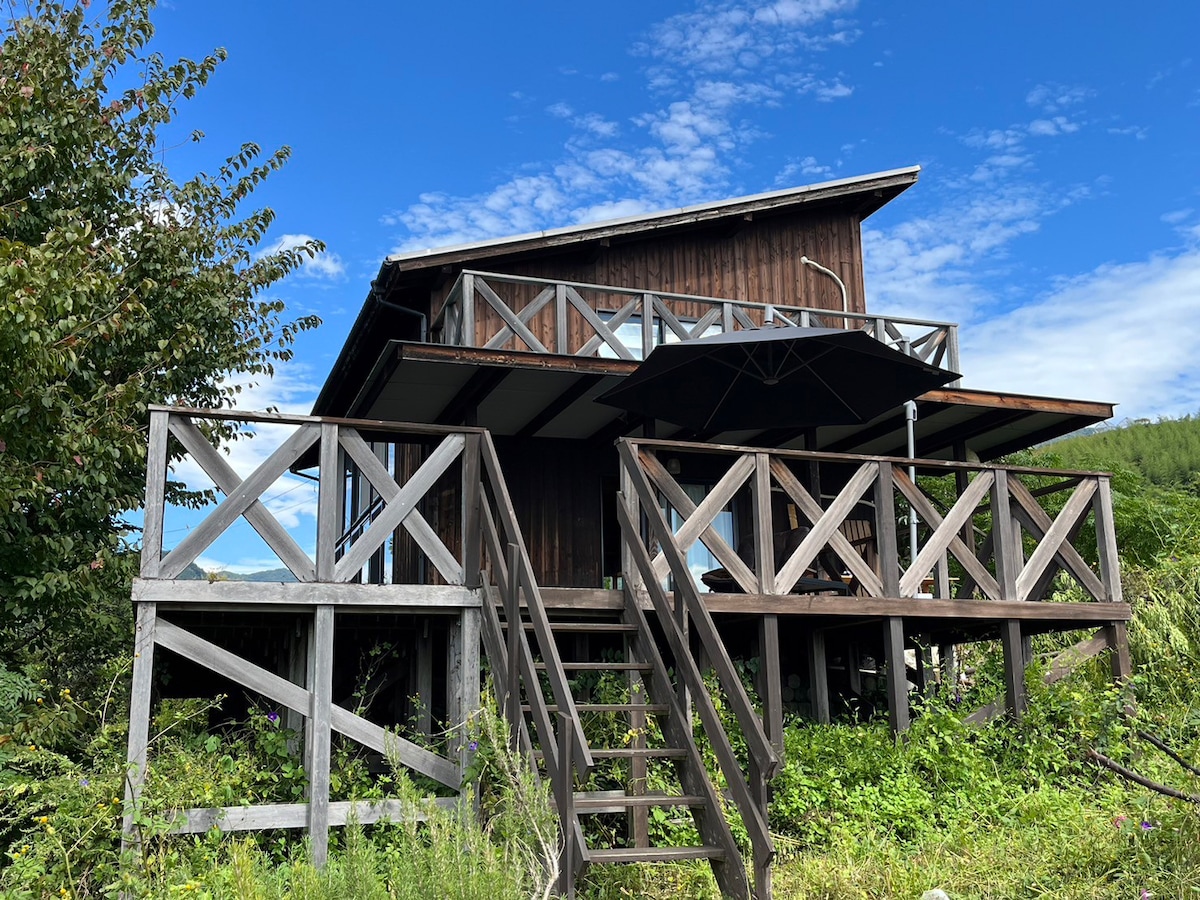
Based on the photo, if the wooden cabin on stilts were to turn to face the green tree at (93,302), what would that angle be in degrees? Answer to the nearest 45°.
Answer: approximately 90° to its right

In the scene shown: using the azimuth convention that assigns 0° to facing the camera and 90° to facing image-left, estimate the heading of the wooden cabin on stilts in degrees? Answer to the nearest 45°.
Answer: approximately 0°
